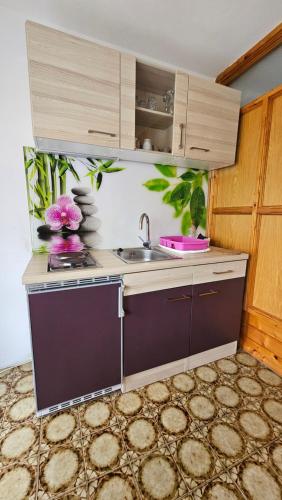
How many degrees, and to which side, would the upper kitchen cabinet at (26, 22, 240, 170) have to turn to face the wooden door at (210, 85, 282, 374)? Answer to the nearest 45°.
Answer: approximately 45° to its left

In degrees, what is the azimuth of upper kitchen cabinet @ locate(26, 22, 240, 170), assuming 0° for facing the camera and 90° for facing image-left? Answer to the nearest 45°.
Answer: approximately 315°
